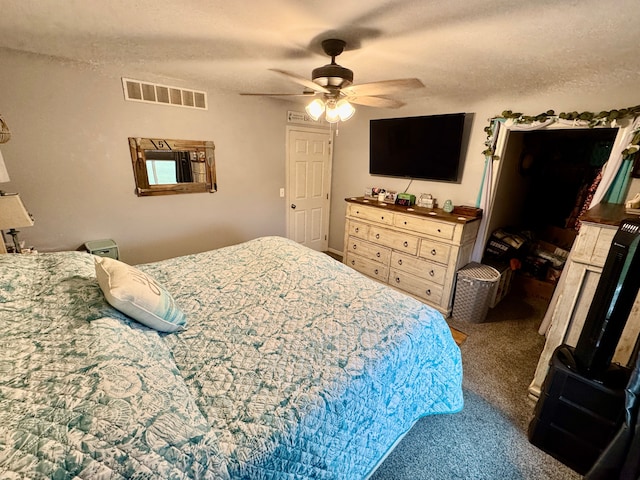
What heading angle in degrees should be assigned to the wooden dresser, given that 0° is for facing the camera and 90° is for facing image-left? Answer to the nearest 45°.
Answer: approximately 45°

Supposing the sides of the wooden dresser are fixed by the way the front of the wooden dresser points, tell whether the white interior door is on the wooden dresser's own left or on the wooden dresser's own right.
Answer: on the wooden dresser's own right

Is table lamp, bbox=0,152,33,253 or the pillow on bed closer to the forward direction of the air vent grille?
the pillow on bed

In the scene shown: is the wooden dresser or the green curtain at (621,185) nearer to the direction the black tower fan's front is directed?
the wooden dresser

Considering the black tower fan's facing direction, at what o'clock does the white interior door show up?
The white interior door is roughly at 2 o'clock from the black tower fan.
